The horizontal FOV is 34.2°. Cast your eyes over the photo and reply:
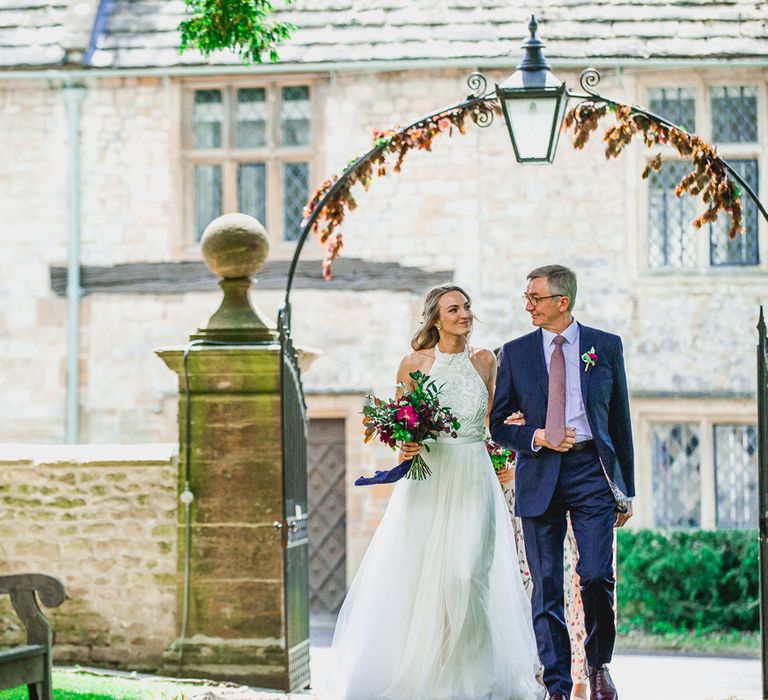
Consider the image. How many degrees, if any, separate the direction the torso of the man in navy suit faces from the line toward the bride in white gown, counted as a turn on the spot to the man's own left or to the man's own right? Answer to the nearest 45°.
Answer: approximately 135° to the man's own right

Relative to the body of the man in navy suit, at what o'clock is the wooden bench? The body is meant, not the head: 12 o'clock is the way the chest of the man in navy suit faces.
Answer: The wooden bench is roughly at 2 o'clock from the man in navy suit.

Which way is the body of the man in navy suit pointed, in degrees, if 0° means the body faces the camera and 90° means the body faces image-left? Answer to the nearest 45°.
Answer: approximately 0°

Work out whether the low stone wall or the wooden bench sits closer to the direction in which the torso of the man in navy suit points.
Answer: the wooden bench

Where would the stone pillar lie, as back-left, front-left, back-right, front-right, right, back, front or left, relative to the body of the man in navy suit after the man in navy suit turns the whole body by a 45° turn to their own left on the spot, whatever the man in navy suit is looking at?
back

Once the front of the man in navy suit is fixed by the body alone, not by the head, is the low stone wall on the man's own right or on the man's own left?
on the man's own right
